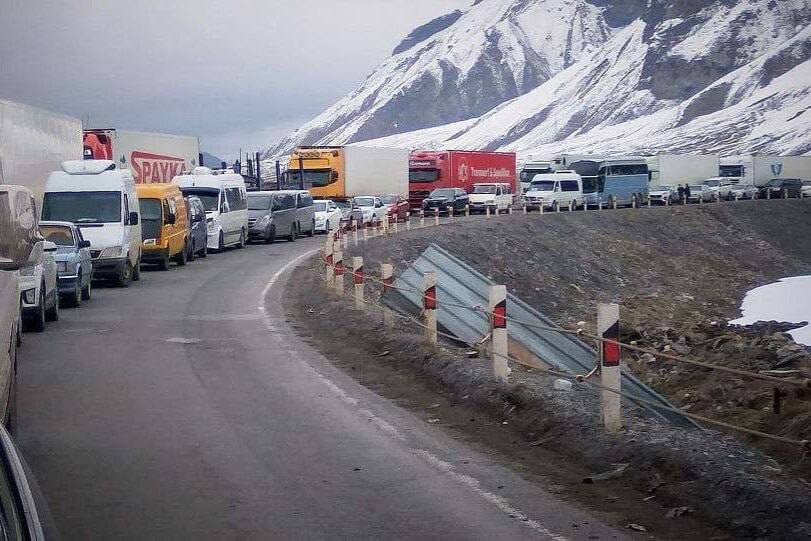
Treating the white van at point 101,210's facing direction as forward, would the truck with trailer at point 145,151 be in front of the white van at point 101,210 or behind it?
behind

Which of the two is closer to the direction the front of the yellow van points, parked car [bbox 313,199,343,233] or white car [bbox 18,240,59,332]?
the white car

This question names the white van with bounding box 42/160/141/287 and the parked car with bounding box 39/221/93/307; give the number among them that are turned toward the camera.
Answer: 2

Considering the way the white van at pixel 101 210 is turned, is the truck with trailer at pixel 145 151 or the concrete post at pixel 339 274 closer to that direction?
the concrete post

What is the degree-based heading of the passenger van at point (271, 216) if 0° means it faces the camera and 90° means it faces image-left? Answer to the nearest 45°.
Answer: approximately 45°

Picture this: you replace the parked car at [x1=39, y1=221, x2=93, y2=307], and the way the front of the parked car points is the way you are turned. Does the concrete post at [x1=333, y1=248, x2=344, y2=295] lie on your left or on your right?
on your left

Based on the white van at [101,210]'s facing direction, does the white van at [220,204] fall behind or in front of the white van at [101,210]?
behind

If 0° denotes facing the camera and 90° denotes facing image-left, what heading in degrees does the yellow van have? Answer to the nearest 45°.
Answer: approximately 45°

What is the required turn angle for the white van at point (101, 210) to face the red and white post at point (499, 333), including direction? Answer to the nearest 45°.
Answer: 0° — it already faces it

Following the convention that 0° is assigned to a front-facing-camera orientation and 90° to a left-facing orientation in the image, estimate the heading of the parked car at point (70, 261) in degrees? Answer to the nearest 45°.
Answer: approximately 0°

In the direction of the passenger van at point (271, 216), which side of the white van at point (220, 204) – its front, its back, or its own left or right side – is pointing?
back

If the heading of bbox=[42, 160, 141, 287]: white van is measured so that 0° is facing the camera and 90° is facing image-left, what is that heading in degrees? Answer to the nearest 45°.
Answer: approximately 0°
